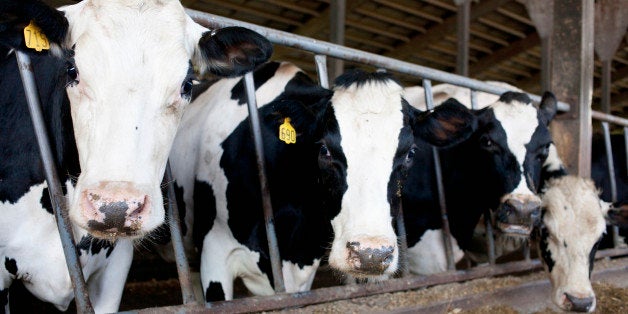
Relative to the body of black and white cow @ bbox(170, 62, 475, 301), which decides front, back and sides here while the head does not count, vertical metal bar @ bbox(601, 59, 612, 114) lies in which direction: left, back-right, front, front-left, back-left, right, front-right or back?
left

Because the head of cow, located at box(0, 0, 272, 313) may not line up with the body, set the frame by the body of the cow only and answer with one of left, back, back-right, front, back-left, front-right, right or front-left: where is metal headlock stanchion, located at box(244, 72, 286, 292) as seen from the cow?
left

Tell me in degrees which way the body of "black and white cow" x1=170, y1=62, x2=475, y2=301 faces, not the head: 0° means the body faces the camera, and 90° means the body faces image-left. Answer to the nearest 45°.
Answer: approximately 315°

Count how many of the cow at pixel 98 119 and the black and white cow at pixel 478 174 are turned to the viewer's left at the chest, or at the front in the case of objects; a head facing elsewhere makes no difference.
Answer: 0

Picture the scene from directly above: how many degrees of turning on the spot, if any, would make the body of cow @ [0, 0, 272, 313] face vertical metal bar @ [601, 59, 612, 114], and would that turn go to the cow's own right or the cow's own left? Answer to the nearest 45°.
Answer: approximately 90° to the cow's own left

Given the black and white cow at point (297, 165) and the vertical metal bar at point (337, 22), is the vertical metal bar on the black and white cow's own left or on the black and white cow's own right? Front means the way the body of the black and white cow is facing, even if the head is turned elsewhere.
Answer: on the black and white cow's own left

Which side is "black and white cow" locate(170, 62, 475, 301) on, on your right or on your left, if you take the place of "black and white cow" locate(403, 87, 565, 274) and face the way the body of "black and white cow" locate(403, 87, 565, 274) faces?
on your right

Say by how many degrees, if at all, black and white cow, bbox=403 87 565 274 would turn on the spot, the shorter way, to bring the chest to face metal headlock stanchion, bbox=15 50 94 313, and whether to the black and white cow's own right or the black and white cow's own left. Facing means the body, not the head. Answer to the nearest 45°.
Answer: approximately 90° to the black and white cow's own right

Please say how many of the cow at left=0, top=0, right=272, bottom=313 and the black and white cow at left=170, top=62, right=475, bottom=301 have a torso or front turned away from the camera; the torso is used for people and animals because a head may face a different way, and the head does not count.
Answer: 0

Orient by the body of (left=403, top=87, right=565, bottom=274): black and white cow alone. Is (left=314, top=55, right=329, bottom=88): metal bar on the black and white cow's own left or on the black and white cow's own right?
on the black and white cow's own right

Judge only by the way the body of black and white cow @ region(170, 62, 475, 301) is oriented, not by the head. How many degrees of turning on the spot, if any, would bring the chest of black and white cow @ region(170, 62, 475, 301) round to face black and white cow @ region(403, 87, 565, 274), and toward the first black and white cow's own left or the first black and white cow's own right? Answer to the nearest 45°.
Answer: approximately 90° to the first black and white cow's own left

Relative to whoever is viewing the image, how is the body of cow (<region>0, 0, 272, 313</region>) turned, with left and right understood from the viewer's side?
facing the viewer and to the right of the viewer
